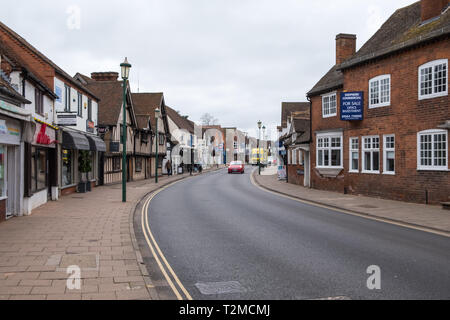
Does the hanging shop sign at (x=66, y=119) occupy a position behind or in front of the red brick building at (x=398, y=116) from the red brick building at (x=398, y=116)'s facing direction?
in front

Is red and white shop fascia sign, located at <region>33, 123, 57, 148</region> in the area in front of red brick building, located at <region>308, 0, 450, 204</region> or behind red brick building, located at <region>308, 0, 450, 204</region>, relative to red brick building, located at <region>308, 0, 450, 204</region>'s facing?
in front

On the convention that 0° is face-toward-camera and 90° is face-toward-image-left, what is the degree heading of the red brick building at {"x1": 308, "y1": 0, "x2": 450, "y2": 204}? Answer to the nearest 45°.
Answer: approximately 45°
